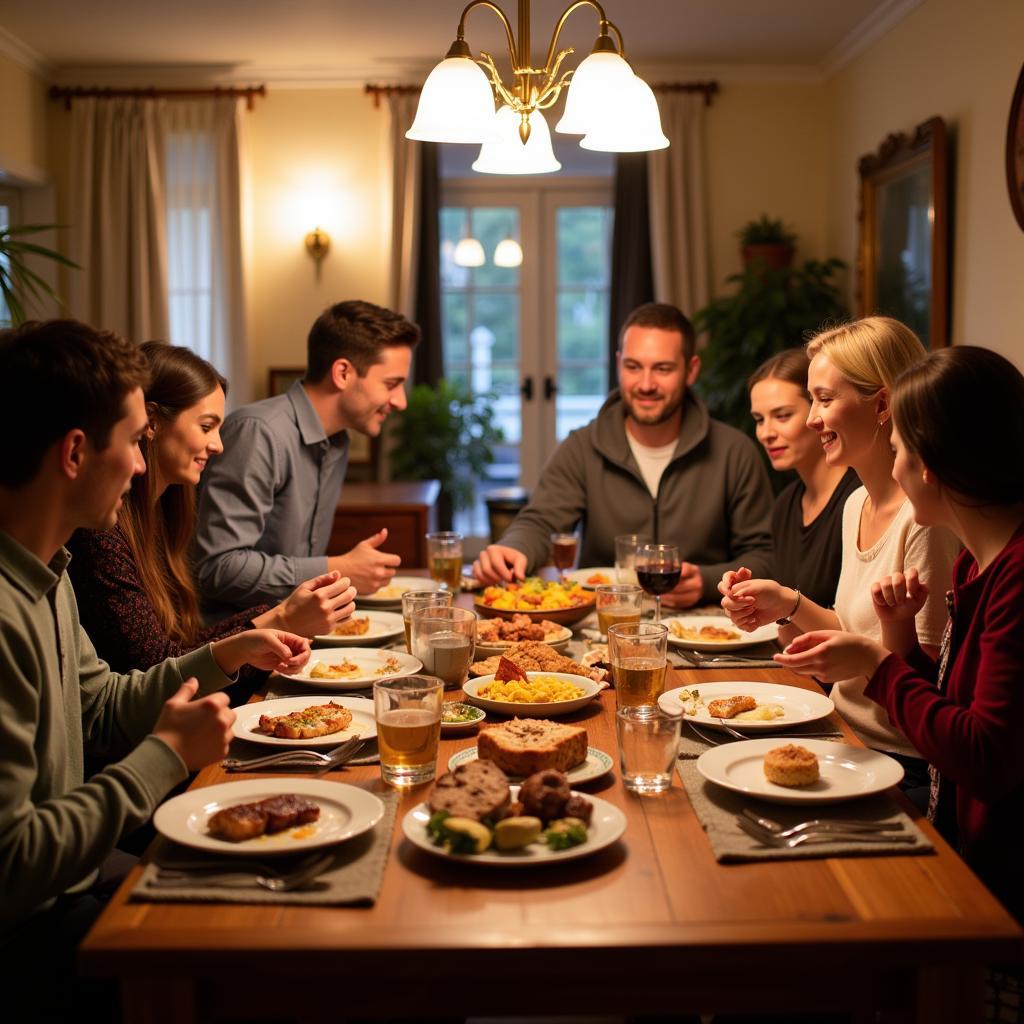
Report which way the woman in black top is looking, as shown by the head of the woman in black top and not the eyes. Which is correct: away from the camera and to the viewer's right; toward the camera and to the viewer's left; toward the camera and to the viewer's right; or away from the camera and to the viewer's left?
toward the camera and to the viewer's left

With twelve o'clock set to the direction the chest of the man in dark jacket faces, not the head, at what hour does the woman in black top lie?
The woman in black top is roughly at 11 o'clock from the man in dark jacket.

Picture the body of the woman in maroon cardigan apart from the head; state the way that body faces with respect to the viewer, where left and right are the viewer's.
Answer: facing to the left of the viewer

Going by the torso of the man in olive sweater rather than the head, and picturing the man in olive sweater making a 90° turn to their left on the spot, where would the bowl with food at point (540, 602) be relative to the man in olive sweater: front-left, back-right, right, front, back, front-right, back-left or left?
front-right

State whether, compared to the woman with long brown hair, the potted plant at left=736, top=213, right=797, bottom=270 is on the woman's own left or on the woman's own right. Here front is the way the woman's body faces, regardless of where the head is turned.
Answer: on the woman's own left

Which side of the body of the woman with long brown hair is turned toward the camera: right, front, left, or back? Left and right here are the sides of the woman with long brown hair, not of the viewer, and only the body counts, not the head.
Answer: right

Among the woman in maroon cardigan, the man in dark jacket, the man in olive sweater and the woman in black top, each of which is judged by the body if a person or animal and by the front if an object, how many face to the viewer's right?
1

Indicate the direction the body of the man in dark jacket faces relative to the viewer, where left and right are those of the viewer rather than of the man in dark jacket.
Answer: facing the viewer

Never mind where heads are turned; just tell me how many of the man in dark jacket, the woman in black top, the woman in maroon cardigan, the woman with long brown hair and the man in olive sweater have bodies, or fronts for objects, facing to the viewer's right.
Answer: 2

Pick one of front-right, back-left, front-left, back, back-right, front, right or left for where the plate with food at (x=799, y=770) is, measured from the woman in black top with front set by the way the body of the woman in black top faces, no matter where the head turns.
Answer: front-left

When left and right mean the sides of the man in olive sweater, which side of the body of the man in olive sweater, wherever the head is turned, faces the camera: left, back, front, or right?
right

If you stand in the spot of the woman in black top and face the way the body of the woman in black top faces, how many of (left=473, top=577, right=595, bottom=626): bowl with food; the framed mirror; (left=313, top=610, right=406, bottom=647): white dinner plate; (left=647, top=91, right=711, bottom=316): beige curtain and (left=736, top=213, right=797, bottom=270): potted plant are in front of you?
2
